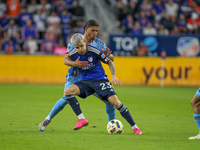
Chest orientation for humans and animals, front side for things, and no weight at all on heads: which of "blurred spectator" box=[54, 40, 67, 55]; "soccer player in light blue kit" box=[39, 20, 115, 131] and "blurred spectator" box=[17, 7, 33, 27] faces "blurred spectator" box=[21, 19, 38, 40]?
"blurred spectator" box=[17, 7, 33, 27]

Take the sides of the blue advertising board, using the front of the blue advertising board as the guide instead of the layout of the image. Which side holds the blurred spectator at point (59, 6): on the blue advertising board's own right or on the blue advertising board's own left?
on the blue advertising board's own right

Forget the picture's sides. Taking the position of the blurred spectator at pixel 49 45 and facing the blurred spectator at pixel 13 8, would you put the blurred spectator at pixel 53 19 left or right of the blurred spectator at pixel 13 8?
right

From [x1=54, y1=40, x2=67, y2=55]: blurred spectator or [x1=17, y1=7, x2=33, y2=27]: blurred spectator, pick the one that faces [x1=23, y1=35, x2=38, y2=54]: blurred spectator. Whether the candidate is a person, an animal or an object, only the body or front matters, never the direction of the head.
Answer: [x1=17, y1=7, x2=33, y2=27]: blurred spectator

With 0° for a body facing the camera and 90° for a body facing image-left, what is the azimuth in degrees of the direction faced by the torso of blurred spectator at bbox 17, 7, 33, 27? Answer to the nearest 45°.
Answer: approximately 0°

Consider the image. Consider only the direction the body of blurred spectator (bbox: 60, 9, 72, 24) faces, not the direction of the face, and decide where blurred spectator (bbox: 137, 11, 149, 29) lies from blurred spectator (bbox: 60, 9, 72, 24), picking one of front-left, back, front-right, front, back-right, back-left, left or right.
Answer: left

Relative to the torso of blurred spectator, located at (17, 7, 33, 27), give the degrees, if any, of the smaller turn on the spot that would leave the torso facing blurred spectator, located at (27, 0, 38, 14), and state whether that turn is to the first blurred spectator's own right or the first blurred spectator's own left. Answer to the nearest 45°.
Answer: approximately 135° to the first blurred spectator's own left

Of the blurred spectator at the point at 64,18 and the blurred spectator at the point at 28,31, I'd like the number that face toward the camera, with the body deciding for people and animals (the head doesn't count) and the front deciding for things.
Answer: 2

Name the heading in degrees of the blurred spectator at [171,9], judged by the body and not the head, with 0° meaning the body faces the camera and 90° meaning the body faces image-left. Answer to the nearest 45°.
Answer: approximately 0°
